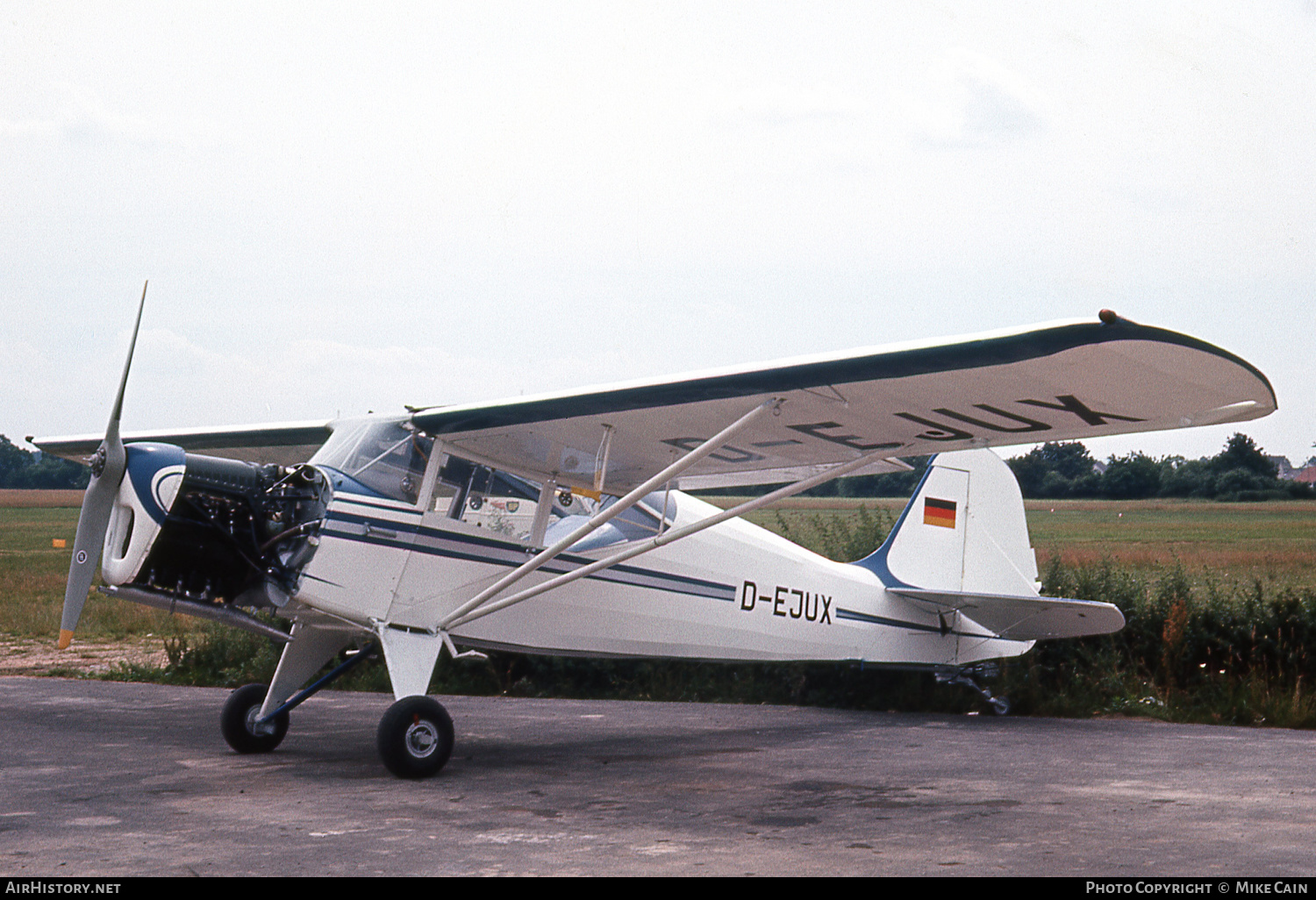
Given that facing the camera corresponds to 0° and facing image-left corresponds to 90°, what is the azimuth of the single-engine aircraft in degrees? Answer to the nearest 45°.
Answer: approximately 45°

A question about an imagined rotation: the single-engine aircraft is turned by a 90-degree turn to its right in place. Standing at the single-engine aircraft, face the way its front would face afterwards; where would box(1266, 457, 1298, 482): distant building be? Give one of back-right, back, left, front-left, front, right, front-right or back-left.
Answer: right
